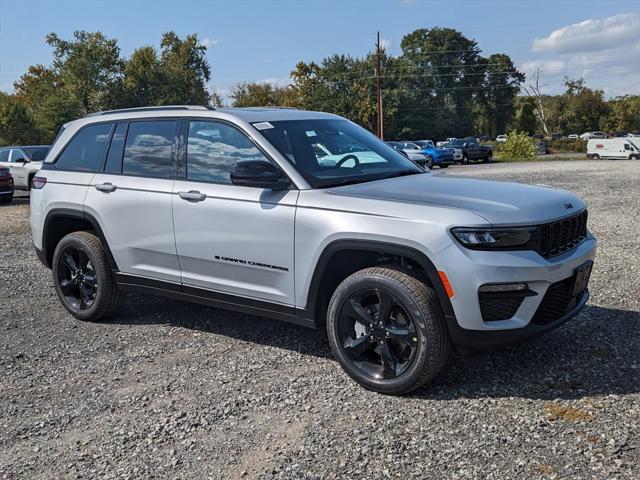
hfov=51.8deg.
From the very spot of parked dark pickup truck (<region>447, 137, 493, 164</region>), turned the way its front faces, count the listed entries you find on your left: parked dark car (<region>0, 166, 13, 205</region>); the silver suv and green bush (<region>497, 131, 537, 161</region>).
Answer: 1

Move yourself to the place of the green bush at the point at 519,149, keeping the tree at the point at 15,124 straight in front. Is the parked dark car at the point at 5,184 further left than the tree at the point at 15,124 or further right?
left

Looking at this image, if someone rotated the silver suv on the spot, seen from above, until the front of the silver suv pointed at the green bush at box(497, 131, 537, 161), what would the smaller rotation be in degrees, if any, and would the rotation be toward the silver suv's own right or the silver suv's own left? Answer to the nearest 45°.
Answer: approximately 135° to the silver suv's own left

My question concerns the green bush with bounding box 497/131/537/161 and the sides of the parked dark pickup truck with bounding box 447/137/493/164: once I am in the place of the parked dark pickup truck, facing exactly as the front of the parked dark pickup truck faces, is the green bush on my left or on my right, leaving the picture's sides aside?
on my left

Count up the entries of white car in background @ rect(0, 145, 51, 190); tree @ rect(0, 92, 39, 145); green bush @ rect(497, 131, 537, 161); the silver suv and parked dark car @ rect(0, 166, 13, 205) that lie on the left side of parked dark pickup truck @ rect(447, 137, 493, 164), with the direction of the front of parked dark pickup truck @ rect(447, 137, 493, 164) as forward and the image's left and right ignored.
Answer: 1

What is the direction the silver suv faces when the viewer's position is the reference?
facing the viewer and to the right of the viewer

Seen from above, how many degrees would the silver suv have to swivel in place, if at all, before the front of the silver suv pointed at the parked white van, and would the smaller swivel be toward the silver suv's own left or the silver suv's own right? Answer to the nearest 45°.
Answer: approximately 90° to the silver suv's own left

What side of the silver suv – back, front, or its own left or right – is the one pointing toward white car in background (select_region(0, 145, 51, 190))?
back

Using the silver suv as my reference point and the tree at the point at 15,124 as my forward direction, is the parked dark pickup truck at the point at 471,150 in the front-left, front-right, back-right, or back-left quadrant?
front-right

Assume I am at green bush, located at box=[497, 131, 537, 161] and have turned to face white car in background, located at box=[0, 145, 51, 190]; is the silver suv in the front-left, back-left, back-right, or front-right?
front-left

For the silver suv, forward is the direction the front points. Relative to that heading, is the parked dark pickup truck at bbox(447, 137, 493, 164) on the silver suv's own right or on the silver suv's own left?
on the silver suv's own left
